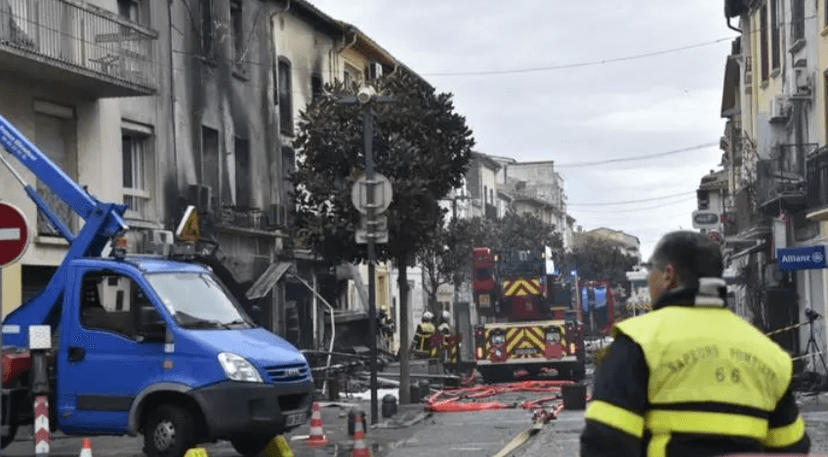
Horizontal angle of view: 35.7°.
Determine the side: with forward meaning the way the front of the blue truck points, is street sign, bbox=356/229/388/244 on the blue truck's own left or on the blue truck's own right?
on the blue truck's own left

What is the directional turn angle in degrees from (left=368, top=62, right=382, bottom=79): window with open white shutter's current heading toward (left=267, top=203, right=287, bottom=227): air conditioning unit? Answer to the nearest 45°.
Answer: approximately 45° to its right

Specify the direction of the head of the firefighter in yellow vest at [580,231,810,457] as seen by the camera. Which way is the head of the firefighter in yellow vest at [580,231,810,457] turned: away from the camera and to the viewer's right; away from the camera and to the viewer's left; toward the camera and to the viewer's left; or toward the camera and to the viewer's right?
away from the camera and to the viewer's left

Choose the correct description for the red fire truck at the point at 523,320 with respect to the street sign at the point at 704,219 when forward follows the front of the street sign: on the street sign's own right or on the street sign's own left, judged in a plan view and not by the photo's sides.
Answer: on the street sign's own right

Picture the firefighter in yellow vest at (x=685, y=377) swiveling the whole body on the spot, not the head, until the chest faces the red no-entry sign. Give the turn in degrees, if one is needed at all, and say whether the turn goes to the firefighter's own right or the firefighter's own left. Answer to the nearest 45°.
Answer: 0° — they already face it

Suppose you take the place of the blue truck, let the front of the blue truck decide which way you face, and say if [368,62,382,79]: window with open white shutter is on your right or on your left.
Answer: on your left

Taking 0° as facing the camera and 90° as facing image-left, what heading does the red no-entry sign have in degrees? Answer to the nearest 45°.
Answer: approximately 0°
